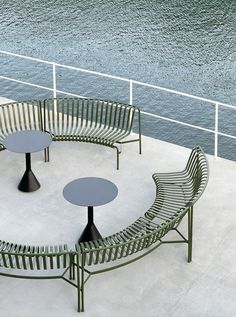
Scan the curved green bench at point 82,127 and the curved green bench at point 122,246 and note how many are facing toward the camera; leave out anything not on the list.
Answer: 1

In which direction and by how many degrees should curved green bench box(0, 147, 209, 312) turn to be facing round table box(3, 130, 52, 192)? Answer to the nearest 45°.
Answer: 0° — it already faces it

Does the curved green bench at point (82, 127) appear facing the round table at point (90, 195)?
yes

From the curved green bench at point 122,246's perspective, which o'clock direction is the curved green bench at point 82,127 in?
the curved green bench at point 82,127 is roughly at 1 o'clock from the curved green bench at point 122,246.

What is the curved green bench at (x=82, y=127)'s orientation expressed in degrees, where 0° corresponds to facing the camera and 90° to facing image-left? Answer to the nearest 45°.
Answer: approximately 0°

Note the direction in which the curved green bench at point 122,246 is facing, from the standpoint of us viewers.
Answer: facing away from the viewer and to the left of the viewer
